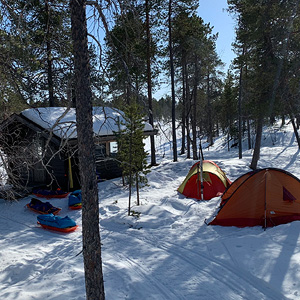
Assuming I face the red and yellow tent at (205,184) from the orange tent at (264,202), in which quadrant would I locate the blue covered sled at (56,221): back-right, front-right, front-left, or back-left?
front-left

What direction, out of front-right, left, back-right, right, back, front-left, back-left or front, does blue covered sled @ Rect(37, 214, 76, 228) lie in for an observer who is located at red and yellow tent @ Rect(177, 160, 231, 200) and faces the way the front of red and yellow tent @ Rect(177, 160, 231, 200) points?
front-right

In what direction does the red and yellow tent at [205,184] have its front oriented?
toward the camera

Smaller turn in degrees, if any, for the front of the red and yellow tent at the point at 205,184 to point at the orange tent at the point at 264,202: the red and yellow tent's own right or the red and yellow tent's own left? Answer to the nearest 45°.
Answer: approximately 45° to the red and yellow tent's own left

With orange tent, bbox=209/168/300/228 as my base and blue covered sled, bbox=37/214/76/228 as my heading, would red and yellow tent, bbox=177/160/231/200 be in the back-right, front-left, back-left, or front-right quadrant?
front-right

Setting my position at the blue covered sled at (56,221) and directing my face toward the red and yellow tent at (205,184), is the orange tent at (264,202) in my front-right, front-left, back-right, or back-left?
front-right
